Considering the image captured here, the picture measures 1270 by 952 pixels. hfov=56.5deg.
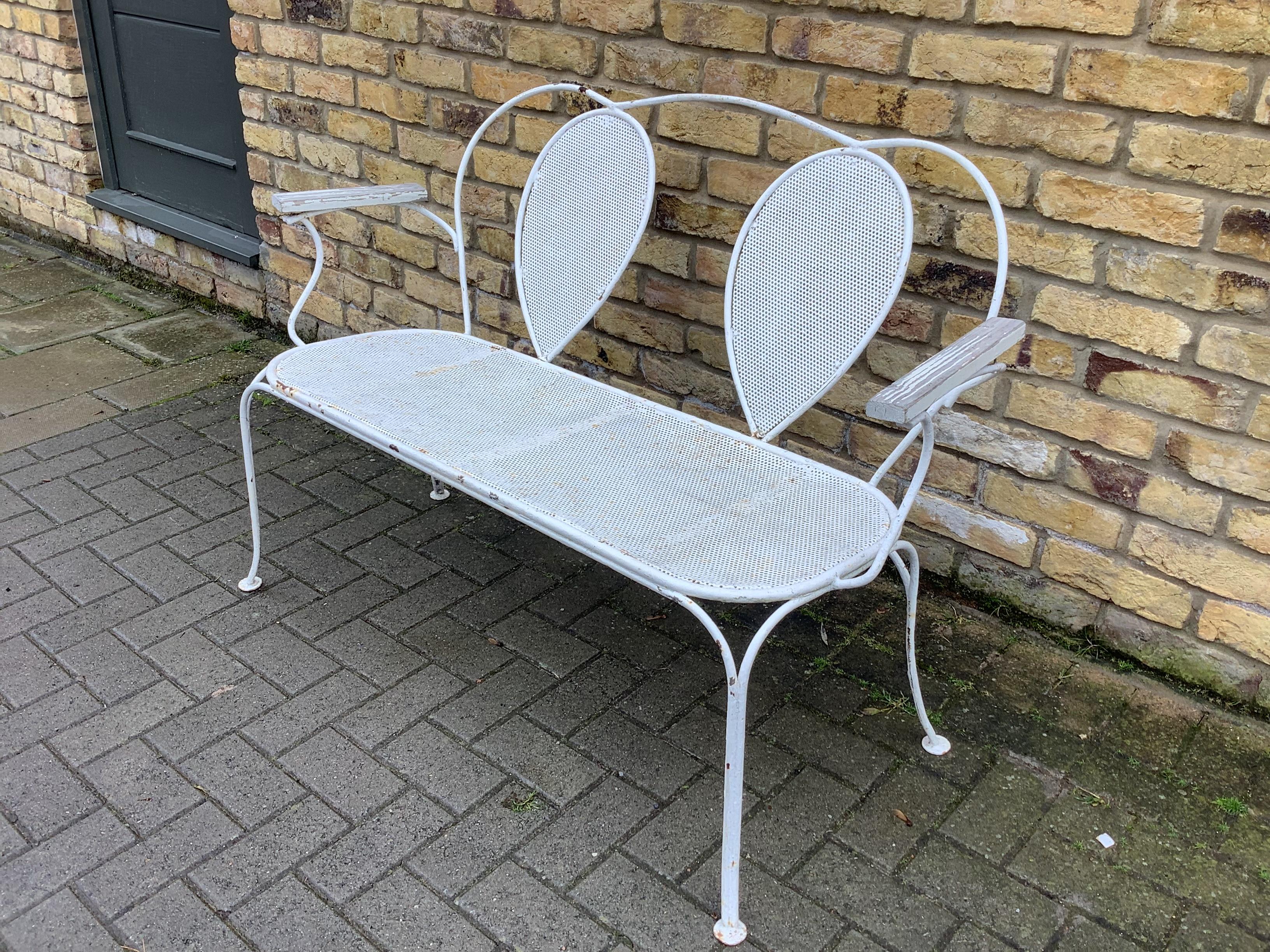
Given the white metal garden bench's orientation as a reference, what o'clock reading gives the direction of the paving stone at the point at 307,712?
The paving stone is roughly at 1 o'clock from the white metal garden bench.

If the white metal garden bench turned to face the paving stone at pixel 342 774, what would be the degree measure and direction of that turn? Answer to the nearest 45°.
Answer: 0° — it already faces it

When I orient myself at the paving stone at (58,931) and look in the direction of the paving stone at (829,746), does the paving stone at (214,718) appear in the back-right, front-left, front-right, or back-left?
front-left

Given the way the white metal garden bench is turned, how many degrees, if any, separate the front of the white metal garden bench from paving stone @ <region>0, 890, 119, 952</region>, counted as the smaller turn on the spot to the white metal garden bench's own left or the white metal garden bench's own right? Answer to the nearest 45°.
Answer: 0° — it already faces it

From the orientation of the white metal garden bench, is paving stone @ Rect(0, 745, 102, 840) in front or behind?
in front

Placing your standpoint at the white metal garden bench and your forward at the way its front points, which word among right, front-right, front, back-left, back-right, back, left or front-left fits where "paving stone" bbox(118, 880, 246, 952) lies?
front

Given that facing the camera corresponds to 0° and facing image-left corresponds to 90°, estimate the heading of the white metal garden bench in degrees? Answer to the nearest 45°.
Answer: approximately 45°
